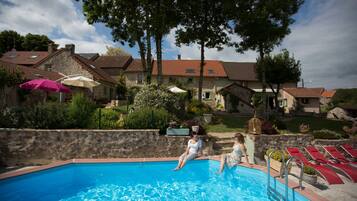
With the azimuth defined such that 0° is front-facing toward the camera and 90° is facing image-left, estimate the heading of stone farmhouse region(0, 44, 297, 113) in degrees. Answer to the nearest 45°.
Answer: approximately 0°

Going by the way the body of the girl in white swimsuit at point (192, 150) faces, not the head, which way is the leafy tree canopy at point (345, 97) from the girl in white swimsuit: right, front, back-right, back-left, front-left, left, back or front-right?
back

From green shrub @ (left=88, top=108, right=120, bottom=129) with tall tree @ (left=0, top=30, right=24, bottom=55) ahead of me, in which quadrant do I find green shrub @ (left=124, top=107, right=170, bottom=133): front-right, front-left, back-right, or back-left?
back-right

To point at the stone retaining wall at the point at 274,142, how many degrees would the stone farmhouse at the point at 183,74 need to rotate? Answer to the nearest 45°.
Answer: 0° — it already faces it

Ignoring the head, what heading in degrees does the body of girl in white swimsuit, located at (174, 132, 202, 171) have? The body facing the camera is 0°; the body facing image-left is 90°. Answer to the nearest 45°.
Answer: approximately 45°
